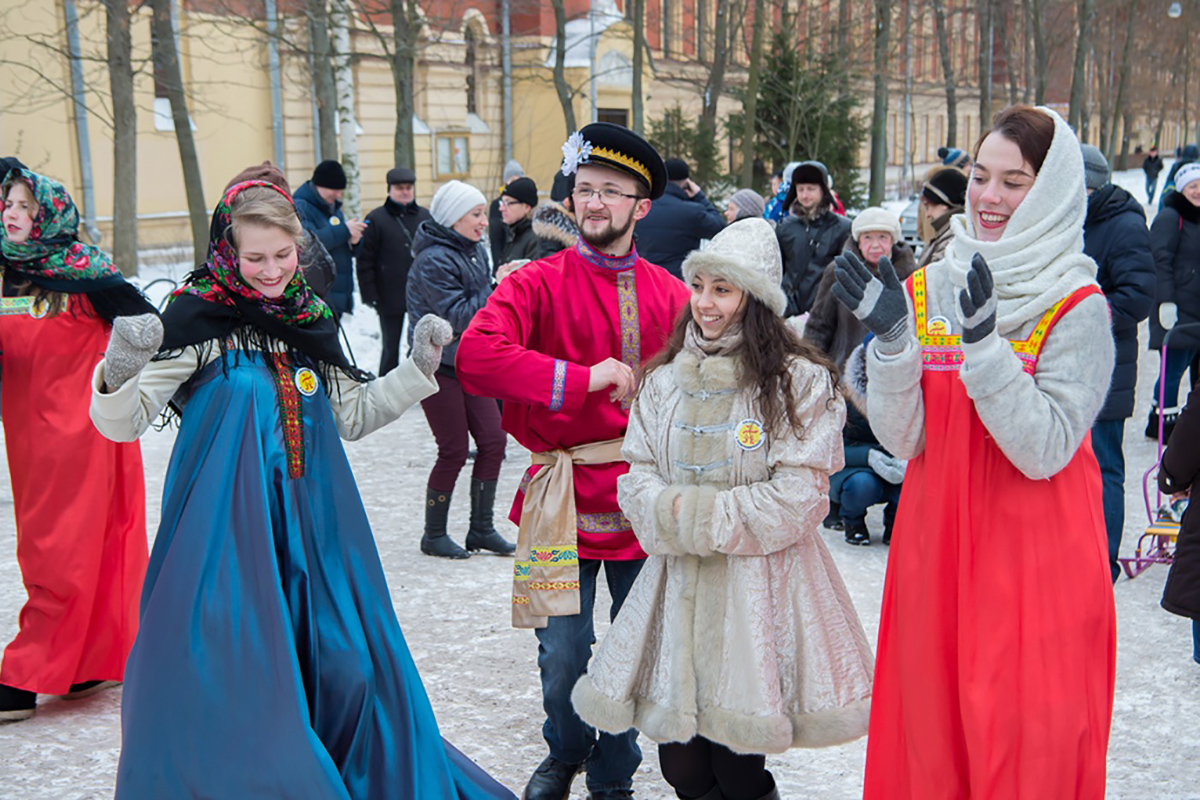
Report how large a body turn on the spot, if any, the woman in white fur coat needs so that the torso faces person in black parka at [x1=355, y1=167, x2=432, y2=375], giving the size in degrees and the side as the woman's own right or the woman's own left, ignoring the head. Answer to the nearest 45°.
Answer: approximately 135° to the woman's own right

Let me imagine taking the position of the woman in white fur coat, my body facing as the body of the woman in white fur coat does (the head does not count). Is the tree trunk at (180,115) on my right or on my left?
on my right

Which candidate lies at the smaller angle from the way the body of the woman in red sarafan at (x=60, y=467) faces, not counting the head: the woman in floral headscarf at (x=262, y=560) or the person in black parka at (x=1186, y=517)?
the woman in floral headscarf

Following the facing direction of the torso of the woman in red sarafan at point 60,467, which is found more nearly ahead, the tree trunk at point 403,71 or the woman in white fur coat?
the woman in white fur coat

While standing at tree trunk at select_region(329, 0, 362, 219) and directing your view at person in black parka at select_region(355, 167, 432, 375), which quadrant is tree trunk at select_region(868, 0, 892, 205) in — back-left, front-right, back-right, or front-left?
back-left

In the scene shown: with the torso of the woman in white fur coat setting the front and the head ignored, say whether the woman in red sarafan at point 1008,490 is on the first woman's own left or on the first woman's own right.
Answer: on the first woman's own left

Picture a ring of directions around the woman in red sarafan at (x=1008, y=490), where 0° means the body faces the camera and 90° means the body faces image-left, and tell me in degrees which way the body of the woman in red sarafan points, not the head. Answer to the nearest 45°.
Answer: approximately 45°

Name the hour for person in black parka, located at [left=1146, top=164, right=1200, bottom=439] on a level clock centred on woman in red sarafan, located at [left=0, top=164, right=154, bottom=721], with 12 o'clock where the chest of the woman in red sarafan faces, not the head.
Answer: The person in black parka is roughly at 7 o'clock from the woman in red sarafan.

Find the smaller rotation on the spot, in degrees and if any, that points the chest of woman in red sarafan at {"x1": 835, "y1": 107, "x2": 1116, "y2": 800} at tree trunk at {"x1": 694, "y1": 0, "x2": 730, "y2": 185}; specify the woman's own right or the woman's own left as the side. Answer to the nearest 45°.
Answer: approximately 135° to the woman's own right

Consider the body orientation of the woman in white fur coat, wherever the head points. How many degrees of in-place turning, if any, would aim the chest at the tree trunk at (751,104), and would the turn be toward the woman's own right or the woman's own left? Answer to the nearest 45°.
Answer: approximately 135° to the woman's own right

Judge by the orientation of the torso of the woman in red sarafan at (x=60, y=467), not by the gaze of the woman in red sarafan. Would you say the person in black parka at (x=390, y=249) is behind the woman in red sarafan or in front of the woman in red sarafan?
behind
